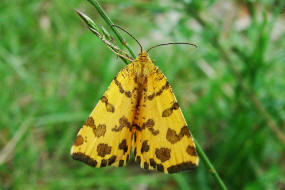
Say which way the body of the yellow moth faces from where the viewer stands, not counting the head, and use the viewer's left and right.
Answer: facing away from the viewer
